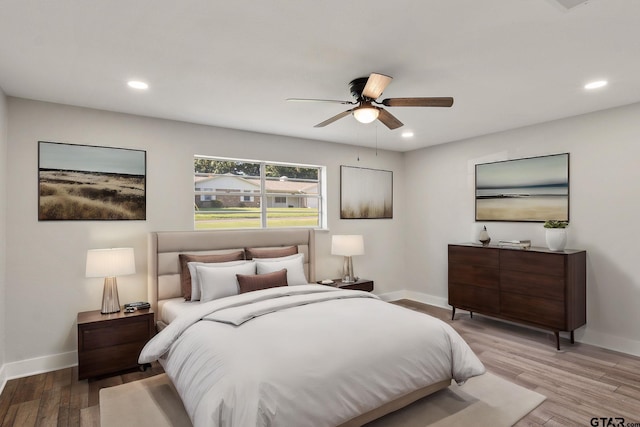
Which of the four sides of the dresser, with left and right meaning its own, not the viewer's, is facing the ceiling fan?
front

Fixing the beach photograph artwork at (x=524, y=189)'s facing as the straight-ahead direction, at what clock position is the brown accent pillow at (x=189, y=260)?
The brown accent pillow is roughly at 12 o'clock from the beach photograph artwork.

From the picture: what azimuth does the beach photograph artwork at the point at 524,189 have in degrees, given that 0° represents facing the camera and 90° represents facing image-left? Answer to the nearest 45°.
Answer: approximately 45°

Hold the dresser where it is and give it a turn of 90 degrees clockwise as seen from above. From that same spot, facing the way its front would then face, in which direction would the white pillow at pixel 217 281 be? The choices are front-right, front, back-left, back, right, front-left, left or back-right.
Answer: left

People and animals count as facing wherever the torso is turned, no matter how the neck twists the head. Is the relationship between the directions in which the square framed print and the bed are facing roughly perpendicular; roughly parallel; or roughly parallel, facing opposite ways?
roughly parallel

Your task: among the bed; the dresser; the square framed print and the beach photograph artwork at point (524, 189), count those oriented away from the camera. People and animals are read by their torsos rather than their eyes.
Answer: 0

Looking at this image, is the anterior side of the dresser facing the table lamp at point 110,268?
yes

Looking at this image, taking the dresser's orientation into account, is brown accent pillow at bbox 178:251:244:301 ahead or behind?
ahead

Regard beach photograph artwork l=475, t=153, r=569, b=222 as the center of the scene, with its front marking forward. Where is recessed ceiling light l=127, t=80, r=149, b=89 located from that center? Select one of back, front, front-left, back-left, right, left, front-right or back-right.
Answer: front

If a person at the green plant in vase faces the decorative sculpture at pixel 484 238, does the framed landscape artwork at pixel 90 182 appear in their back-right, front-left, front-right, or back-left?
front-left

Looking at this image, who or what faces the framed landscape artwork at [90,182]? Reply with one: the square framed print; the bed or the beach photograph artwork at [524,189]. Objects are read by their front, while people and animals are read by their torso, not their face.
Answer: the beach photograph artwork

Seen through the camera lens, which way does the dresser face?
facing the viewer and to the left of the viewer

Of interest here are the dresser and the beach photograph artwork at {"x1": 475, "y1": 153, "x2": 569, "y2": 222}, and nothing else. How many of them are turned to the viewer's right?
0

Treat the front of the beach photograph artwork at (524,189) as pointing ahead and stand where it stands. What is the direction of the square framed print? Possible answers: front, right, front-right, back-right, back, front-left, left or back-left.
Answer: front-right

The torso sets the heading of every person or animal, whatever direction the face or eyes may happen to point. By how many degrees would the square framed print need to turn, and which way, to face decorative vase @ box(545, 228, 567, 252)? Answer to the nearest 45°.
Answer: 0° — it already faces it

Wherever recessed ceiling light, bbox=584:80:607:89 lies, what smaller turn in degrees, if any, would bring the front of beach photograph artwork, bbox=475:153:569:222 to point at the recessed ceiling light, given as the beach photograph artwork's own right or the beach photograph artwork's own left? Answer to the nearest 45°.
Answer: approximately 45° to the beach photograph artwork's own left

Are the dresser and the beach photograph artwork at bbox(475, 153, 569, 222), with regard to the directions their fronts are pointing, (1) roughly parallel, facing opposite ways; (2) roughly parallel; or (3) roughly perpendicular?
roughly parallel
